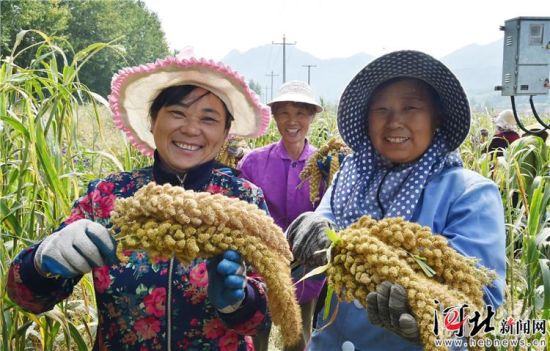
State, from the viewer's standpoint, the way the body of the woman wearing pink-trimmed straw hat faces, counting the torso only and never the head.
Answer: toward the camera

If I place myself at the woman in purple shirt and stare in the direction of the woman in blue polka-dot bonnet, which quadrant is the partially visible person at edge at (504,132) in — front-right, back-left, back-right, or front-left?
back-left

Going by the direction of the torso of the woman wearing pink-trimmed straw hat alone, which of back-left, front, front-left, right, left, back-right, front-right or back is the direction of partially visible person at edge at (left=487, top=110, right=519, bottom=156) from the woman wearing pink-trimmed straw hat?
back-left

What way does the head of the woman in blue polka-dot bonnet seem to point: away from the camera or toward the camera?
toward the camera

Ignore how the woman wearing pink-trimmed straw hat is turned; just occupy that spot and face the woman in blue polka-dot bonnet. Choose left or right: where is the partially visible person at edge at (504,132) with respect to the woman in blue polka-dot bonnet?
left

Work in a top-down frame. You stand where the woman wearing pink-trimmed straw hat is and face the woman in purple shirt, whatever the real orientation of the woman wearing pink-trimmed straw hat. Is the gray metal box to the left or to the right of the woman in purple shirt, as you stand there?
right

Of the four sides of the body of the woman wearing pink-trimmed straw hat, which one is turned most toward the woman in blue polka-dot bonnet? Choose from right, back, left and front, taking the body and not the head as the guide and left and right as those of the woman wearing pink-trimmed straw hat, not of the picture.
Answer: left

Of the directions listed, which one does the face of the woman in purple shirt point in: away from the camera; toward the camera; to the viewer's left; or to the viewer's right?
toward the camera

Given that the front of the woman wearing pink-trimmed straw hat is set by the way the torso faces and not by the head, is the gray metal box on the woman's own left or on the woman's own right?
on the woman's own left

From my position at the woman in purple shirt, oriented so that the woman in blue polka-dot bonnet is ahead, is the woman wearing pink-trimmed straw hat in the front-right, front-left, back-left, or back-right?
front-right

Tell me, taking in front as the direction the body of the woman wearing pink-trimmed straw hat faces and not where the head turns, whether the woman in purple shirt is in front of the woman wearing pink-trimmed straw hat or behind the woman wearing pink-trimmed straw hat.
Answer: behind
